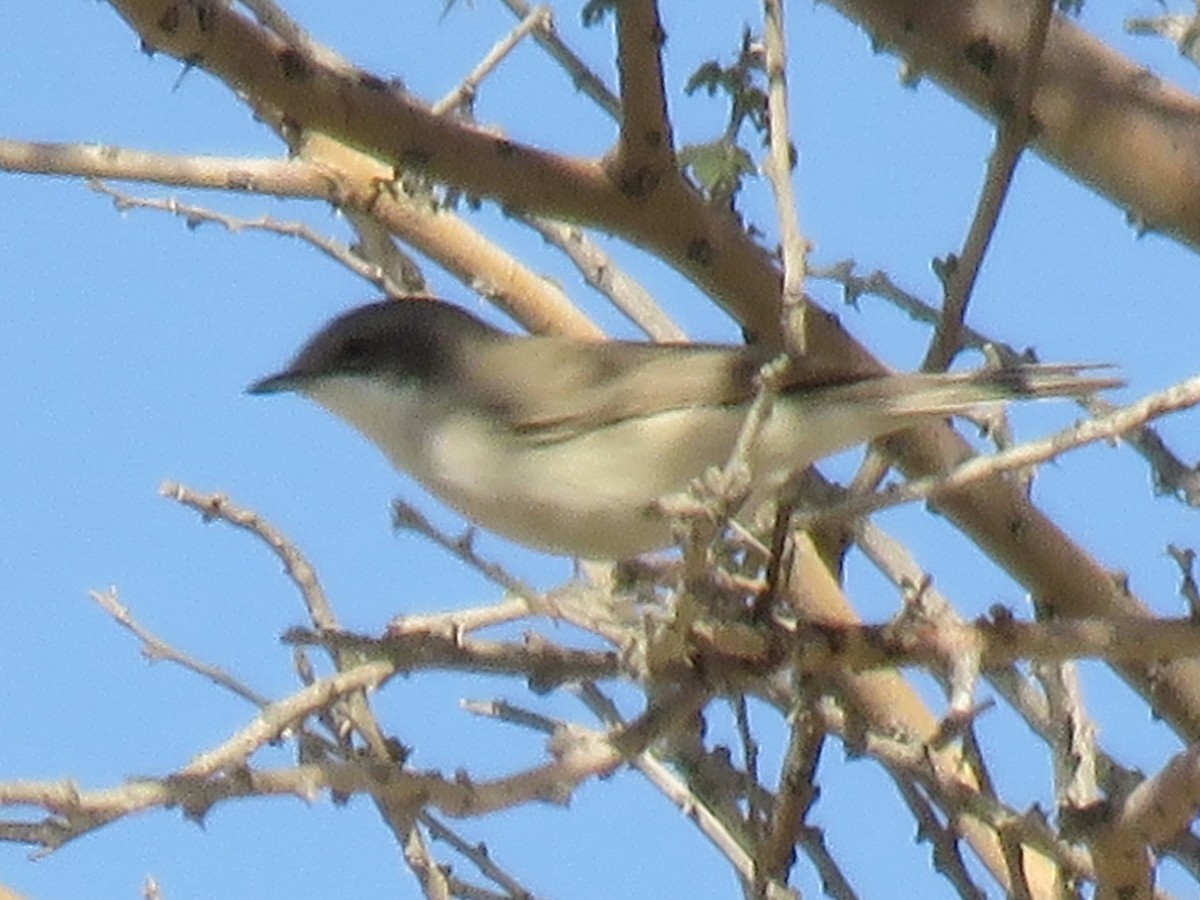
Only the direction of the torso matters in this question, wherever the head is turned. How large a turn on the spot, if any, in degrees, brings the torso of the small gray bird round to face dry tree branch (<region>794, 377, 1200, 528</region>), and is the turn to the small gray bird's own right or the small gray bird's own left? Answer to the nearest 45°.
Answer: approximately 135° to the small gray bird's own left

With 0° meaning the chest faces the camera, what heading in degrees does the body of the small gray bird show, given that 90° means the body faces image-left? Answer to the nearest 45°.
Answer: approximately 90°

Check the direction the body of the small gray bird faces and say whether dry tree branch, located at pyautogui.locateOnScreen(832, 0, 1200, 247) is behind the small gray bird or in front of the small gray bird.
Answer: behind

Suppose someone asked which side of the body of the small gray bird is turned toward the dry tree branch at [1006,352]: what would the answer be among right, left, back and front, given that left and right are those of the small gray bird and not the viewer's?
back
